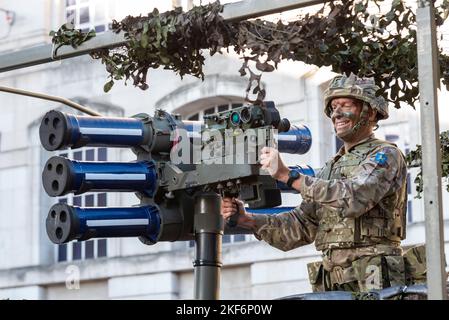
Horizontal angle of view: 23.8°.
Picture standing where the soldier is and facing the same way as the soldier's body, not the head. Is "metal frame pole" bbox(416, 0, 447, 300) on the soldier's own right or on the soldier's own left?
on the soldier's own left

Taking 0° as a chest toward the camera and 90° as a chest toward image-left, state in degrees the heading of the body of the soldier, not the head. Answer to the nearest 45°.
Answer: approximately 45°

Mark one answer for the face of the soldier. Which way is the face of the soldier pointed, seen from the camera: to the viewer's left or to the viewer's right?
to the viewer's left

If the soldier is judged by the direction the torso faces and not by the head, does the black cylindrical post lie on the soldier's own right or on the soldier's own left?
on the soldier's own right
